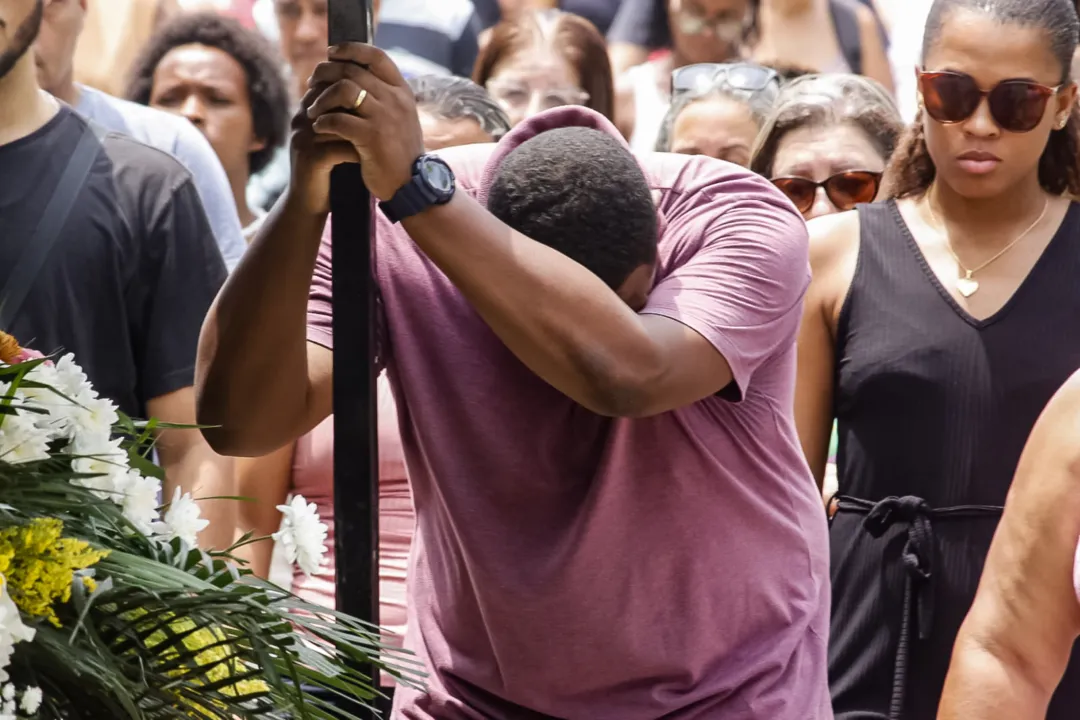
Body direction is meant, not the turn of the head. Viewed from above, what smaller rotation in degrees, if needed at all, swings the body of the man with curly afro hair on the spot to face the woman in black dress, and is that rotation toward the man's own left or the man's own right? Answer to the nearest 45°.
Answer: approximately 90° to the man's own left

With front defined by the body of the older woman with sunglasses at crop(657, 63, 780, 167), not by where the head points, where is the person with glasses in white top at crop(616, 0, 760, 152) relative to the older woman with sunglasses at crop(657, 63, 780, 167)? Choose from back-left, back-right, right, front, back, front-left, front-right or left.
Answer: back

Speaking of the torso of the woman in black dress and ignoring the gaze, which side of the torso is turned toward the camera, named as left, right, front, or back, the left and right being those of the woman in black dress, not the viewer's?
front

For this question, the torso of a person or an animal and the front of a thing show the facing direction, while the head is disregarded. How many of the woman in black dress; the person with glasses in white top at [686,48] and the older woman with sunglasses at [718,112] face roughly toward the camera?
3

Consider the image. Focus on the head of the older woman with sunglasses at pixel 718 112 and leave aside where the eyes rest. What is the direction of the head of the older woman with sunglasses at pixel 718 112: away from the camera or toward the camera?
toward the camera

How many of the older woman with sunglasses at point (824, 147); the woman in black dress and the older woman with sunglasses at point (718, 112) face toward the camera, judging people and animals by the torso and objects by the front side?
3

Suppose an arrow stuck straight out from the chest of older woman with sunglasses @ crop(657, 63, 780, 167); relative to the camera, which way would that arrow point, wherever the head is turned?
toward the camera

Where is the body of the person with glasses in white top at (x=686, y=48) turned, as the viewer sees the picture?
toward the camera

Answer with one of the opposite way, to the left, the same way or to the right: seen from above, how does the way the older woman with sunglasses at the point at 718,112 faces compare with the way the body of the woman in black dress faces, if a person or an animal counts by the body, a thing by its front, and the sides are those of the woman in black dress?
the same way

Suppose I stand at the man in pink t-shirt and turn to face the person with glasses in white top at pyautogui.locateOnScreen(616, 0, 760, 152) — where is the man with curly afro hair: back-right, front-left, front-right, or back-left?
front-left

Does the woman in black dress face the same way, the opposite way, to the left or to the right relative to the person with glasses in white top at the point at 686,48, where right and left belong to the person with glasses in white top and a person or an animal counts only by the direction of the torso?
the same way

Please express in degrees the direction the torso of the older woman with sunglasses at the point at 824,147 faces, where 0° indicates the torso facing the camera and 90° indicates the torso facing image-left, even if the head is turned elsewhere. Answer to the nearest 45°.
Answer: approximately 0°

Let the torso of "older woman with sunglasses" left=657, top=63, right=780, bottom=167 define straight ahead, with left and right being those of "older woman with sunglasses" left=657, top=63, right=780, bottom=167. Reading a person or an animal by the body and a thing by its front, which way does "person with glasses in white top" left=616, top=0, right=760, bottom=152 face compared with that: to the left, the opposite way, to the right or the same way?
the same way

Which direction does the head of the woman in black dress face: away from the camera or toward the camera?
toward the camera
